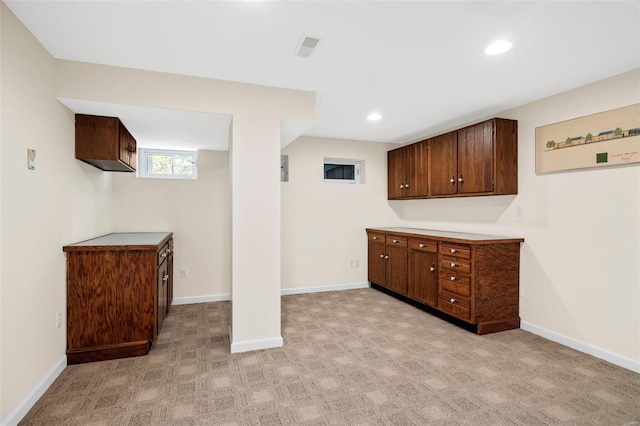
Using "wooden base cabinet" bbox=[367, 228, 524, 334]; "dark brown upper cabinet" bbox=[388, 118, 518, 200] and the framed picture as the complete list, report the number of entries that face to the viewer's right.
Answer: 0

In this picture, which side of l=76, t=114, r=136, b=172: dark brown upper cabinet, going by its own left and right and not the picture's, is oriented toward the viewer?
right

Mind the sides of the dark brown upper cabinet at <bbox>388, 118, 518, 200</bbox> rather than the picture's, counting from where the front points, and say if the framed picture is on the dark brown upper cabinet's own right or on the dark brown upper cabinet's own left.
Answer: on the dark brown upper cabinet's own left

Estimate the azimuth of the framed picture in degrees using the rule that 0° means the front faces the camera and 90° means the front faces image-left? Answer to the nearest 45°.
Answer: approximately 45°

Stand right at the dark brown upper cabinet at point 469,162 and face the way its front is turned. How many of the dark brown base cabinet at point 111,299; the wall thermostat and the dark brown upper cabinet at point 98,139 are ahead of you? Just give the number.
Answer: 3

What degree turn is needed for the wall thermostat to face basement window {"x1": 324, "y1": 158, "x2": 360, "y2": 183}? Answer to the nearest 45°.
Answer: approximately 45° to its left

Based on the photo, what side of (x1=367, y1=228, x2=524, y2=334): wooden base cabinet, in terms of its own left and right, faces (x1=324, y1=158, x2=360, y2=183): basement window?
right

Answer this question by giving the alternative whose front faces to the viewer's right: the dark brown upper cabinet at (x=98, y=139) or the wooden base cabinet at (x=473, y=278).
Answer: the dark brown upper cabinet

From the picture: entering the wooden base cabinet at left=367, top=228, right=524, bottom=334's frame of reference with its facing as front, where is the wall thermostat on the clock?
The wall thermostat is roughly at 12 o'clock from the wooden base cabinet.

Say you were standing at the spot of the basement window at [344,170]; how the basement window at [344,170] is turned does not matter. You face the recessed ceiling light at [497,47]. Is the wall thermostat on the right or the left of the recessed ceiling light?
right

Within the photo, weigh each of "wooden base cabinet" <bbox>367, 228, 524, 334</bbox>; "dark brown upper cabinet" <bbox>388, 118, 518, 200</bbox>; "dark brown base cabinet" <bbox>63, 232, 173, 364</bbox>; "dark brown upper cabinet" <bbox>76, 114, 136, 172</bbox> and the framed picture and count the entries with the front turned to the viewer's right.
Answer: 2

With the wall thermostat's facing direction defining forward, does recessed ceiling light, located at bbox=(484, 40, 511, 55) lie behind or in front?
in front

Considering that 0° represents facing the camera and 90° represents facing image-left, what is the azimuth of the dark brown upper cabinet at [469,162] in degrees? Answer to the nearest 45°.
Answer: approximately 45°

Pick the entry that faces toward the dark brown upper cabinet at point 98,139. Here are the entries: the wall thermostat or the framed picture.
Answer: the framed picture

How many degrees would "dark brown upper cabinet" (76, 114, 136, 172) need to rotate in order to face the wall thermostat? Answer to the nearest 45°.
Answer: approximately 135° to its right

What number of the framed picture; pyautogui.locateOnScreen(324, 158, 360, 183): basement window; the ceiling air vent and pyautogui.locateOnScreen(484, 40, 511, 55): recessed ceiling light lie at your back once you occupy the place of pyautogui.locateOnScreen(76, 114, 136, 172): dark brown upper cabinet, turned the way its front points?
0

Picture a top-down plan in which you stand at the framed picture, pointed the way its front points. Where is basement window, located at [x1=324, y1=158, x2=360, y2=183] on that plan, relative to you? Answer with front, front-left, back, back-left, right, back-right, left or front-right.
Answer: front-right

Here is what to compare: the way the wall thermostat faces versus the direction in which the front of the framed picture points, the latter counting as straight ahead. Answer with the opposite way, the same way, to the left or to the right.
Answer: the opposite way
